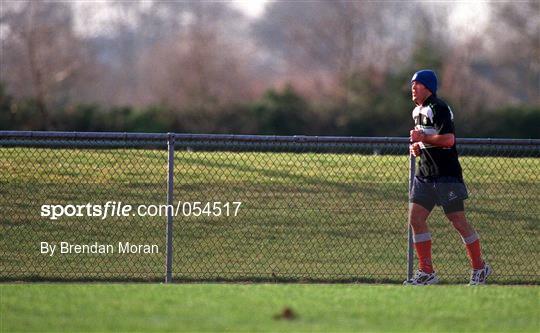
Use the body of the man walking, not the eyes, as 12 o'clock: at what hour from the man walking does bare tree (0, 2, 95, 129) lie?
The bare tree is roughly at 2 o'clock from the man walking.

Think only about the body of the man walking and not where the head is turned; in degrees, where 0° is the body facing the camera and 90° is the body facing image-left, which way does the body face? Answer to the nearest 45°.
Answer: approximately 90°
